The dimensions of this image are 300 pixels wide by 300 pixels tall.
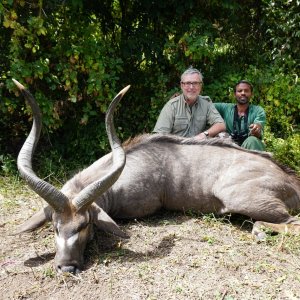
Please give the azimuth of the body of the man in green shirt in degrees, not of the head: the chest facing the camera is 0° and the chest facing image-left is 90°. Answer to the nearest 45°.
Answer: approximately 0°

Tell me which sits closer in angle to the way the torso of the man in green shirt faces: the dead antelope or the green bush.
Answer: the dead antelope
